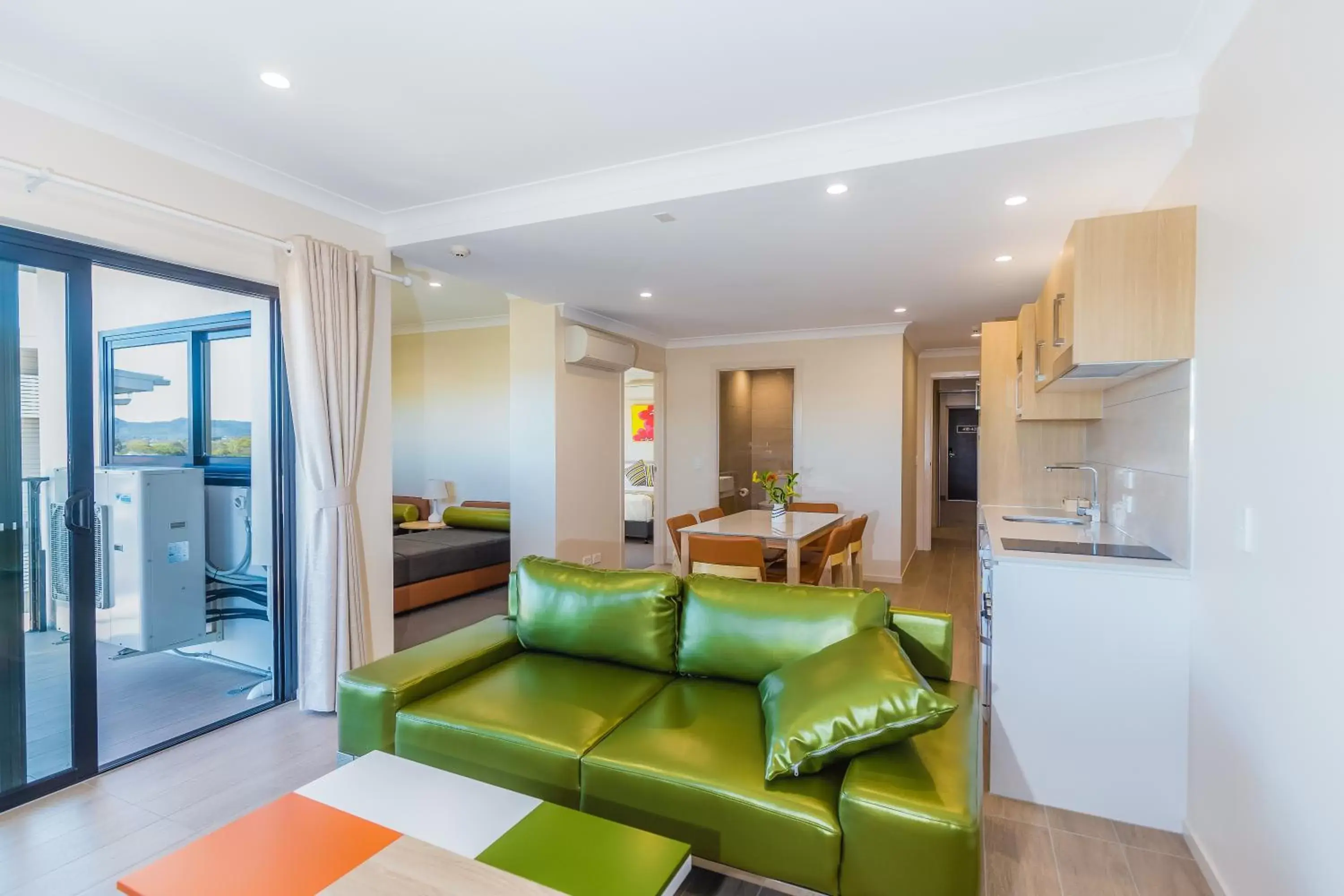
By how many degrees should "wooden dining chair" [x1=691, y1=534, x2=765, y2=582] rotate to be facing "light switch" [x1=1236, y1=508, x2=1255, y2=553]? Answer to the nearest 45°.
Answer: approximately 135° to its right

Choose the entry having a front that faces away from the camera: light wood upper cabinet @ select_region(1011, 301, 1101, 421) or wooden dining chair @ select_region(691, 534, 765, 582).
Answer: the wooden dining chair

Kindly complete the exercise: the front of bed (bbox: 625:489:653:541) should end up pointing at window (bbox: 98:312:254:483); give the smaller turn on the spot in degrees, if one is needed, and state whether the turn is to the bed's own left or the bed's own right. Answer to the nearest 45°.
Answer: approximately 45° to the bed's own right

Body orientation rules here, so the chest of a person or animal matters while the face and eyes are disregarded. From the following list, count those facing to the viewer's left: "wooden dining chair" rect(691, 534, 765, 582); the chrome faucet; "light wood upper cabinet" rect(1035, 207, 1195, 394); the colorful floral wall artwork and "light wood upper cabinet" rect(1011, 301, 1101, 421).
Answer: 3

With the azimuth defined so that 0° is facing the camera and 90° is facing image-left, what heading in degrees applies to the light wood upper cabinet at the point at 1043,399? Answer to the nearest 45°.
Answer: approximately 90°

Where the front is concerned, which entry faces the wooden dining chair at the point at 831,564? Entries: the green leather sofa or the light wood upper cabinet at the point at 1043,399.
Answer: the light wood upper cabinet

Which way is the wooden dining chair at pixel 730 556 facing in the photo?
away from the camera

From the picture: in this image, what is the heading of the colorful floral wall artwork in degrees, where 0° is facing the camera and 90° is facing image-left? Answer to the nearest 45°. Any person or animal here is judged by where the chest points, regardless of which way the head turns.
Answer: approximately 0°

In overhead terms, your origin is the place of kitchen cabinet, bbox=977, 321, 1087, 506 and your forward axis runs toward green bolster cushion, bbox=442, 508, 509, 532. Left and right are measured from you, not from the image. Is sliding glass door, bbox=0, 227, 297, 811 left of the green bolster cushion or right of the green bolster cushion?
left

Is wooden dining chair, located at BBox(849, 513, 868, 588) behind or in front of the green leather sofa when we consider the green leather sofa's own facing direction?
behind

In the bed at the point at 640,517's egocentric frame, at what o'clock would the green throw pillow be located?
The green throw pillow is roughly at 12 o'clock from the bed.

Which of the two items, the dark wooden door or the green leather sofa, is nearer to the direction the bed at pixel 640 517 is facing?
the green leather sofa

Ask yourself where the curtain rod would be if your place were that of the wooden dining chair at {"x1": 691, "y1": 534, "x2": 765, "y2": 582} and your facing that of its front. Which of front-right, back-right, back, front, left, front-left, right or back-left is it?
back-left

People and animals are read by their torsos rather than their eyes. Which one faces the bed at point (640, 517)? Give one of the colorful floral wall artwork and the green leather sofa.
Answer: the colorful floral wall artwork
